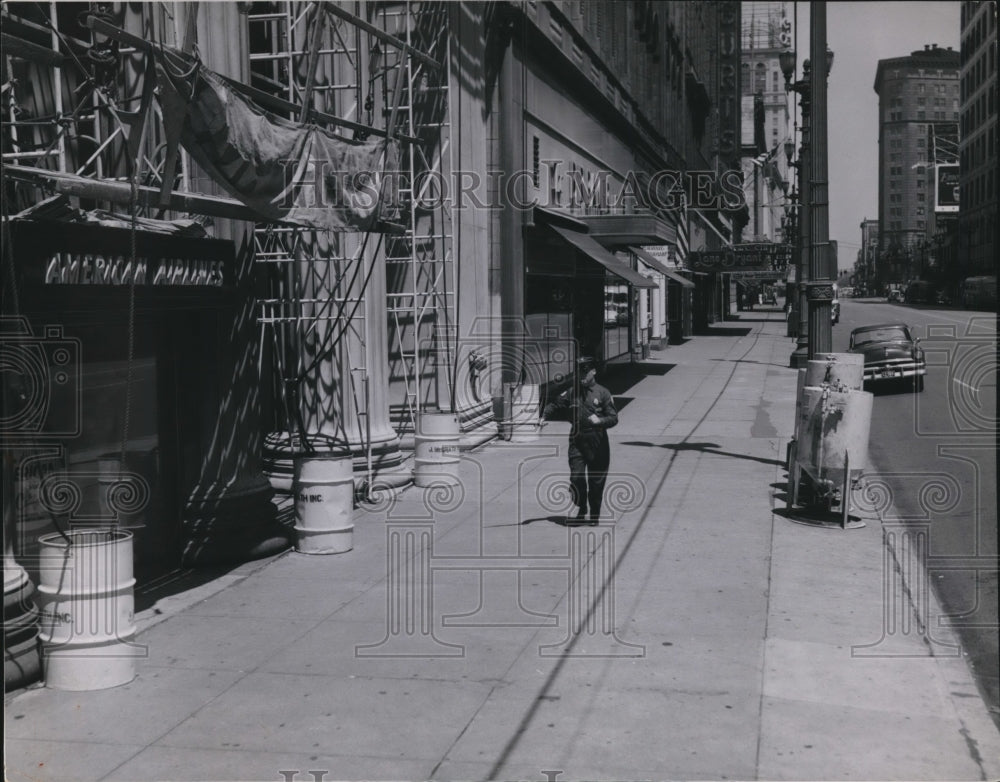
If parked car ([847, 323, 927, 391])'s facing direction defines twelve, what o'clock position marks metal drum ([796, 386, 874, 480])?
The metal drum is roughly at 12 o'clock from the parked car.

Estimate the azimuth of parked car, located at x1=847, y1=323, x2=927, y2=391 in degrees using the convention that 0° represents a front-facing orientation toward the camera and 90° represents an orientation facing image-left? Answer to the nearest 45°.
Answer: approximately 0°

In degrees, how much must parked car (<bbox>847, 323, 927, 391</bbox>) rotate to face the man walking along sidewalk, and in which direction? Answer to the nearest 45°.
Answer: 0° — it already faces them

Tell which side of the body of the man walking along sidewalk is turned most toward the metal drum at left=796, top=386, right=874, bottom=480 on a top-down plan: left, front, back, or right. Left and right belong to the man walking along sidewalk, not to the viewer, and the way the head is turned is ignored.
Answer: left

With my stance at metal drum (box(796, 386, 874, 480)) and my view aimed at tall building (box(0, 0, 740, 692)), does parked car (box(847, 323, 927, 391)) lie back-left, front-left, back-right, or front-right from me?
back-right

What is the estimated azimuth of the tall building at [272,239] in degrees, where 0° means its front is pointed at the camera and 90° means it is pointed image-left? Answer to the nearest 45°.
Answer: approximately 315°

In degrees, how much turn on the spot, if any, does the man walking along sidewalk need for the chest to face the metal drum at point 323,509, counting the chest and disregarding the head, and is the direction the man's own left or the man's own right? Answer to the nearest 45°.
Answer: approximately 90° to the man's own right

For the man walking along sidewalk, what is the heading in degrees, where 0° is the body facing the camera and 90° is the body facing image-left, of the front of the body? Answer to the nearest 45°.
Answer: approximately 0°

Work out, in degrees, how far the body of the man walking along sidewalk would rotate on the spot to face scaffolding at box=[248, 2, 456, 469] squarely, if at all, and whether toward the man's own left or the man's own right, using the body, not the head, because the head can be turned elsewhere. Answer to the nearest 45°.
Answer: approximately 135° to the man's own right

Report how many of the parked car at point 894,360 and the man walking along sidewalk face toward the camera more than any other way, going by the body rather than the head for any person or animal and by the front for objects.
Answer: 2
